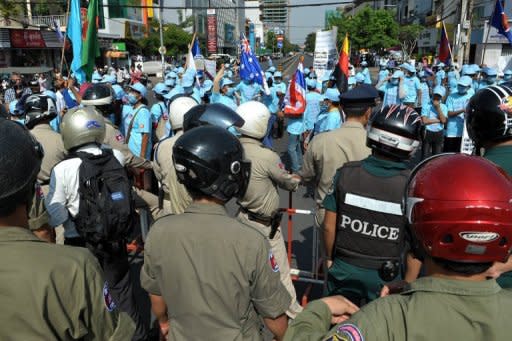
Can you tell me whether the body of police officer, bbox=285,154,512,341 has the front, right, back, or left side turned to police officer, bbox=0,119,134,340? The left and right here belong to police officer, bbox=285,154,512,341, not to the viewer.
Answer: left

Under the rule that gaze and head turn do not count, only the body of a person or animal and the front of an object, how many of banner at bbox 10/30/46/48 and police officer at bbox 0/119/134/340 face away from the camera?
1

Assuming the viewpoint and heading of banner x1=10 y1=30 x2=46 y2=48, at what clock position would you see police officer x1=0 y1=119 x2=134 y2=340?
The police officer is roughly at 12 o'clock from the banner.

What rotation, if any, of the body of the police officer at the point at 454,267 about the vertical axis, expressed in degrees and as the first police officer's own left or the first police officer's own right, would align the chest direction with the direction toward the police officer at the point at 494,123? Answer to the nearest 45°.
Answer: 0° — they already face them

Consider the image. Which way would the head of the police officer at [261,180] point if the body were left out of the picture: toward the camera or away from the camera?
away from the camera

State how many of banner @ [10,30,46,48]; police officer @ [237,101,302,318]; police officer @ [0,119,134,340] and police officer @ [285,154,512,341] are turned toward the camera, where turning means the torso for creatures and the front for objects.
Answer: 1

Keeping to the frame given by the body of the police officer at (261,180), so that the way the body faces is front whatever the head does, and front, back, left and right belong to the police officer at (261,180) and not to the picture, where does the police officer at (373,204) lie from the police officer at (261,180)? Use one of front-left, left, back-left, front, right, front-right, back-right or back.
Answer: right

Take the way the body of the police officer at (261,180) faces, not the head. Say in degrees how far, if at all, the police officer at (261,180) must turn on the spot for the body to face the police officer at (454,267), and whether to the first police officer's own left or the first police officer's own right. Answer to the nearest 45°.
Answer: approximately 135° to the first police officer's own right

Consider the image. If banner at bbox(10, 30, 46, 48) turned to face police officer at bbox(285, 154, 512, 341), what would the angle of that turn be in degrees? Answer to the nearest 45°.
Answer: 0° — it already faces them

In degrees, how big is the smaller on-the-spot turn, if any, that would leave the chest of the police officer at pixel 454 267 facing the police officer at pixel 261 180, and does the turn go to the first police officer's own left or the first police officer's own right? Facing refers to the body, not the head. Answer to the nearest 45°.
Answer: approximately 45° to the first police officer's own left

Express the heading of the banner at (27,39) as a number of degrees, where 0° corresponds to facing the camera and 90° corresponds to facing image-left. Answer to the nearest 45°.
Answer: approximately 0°

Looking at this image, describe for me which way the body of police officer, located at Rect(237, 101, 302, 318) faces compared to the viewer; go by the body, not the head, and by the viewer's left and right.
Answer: facing away from the viewer and to the right of the viewer

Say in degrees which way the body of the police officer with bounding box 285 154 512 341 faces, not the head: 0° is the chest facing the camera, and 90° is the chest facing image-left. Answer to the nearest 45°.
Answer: approximately 180°

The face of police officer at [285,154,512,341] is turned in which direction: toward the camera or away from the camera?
away from the camera

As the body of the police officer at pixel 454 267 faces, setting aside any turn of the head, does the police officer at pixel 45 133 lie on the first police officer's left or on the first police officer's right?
on the first police officer's left

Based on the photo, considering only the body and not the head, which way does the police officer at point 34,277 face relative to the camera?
away from the camera
